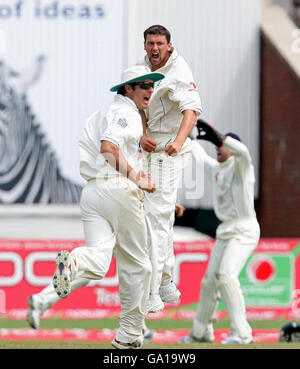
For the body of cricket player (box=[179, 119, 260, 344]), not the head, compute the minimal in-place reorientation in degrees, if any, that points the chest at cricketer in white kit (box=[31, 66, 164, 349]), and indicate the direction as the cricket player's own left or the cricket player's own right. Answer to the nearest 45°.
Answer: approximately 45° to the cricket player's own left

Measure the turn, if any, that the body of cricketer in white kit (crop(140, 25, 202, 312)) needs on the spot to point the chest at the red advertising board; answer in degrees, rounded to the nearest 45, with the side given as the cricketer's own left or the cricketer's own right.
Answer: approximately 135° to the cricketer's own right

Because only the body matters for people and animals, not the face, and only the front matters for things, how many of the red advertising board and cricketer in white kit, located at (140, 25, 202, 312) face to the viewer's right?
0

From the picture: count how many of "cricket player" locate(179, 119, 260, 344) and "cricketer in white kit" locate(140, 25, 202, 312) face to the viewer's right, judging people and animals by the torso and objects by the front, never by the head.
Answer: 0

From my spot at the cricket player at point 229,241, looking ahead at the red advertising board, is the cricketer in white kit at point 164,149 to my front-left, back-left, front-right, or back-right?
back-left

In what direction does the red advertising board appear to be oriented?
toward the camera

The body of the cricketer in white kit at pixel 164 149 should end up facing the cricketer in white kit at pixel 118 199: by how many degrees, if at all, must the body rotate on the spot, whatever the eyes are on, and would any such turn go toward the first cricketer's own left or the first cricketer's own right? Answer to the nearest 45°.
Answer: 0° — they already face them

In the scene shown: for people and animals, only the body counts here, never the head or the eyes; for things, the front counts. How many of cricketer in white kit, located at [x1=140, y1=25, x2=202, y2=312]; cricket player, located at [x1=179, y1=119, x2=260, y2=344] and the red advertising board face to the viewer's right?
0

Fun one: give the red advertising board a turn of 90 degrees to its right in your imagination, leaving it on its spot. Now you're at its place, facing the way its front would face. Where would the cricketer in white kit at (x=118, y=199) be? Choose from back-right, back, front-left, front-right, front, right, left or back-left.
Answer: left

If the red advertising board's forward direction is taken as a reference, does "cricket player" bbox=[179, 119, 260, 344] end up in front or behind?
in front

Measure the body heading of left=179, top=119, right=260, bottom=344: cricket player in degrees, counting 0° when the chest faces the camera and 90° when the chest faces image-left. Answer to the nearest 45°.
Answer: approximately 45°

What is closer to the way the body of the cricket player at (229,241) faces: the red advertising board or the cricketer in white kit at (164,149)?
the cricketer in white kit
